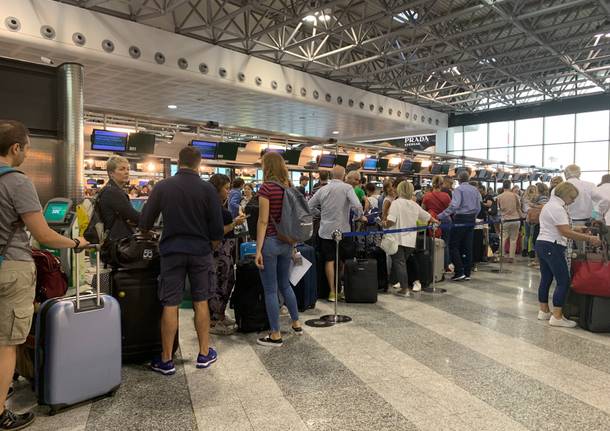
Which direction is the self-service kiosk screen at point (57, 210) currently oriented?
toward the camera

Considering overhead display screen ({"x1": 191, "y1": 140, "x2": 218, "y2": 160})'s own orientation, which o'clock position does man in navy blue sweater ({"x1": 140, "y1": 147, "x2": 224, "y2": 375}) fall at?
The man in navy blue sweater is roughly at 12 o'clock from the overhead display screen.

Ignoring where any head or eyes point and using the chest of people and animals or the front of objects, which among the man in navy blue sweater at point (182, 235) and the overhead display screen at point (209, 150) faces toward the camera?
the overhead display screen

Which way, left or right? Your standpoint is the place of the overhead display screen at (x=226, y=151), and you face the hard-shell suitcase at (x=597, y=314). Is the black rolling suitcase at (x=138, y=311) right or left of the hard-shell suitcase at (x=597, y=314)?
right

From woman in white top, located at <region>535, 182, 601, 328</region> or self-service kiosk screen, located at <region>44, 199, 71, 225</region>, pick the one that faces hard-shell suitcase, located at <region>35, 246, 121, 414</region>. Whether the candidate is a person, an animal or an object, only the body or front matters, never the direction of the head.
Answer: the self-service kiosk screen

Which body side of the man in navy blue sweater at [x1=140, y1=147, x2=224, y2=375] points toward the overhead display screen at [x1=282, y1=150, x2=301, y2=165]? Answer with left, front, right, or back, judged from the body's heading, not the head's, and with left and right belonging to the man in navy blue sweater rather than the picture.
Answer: front

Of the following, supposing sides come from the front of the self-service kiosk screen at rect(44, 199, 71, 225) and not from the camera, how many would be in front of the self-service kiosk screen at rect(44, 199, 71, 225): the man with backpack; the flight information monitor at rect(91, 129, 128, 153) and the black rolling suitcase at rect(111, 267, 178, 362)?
2

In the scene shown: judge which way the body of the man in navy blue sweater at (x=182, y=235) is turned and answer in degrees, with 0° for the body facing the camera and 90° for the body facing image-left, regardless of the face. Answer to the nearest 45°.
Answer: approximately 180°

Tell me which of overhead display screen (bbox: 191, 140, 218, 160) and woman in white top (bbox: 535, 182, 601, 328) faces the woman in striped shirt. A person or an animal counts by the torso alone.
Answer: the overhead display screen

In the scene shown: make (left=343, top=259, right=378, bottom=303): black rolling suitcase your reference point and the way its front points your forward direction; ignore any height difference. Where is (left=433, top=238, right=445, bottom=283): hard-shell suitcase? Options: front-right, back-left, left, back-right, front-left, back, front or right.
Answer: back-left

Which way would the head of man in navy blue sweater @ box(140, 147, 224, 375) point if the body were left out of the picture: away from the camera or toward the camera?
away from the camera

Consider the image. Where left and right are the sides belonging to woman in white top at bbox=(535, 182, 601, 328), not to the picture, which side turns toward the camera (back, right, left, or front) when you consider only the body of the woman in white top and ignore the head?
right

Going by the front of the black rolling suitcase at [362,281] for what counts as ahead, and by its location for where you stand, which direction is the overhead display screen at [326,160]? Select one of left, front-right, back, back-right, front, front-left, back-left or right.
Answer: back

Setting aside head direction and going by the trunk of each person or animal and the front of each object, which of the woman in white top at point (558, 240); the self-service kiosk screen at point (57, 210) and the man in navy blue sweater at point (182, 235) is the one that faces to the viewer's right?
the woman in white top

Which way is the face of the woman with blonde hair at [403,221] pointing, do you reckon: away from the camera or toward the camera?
away from the camera

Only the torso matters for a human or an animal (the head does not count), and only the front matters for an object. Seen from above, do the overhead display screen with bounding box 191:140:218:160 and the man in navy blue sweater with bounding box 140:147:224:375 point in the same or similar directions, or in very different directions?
very different directions

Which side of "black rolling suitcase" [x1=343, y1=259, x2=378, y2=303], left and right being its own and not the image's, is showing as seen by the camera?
front

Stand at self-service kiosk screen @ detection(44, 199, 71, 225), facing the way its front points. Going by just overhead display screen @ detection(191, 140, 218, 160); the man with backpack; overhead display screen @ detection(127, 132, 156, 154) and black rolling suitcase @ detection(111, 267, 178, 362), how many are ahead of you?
2

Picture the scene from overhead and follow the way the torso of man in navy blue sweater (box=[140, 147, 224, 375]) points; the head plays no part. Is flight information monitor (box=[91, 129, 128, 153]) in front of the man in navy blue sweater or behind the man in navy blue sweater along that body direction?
in front
